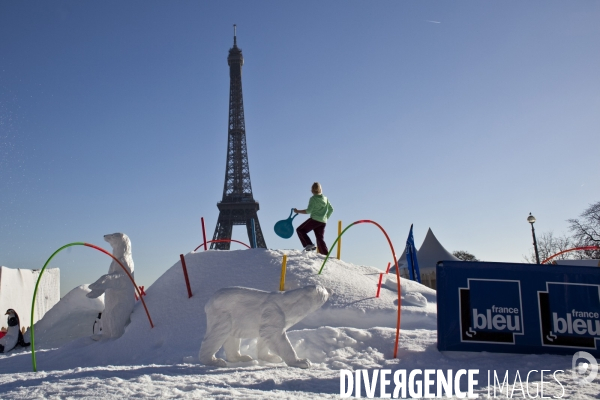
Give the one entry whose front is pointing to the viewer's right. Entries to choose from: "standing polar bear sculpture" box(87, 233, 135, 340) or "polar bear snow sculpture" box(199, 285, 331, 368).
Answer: the polar bear snow sculpture

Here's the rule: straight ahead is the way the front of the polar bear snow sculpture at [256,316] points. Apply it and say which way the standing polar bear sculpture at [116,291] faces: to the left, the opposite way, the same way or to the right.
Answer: the opposite way

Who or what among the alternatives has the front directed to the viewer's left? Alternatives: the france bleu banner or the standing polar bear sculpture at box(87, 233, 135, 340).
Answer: the standing polar bear sculpture

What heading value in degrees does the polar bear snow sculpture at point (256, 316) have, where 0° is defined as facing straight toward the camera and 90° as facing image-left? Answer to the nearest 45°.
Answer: approximately 270°

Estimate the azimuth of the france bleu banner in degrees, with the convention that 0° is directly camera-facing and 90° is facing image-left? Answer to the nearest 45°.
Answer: approximately 0°

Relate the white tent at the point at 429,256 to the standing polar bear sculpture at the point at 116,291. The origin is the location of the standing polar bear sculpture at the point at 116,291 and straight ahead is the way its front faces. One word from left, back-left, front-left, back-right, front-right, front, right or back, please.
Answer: back-right

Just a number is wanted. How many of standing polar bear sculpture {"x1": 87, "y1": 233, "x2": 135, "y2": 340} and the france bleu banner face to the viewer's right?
0

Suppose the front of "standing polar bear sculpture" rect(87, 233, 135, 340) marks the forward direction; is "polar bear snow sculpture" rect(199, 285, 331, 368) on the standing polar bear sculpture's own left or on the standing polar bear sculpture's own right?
on the standing polar bear sculpture's own left

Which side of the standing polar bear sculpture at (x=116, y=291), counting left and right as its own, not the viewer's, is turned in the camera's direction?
left

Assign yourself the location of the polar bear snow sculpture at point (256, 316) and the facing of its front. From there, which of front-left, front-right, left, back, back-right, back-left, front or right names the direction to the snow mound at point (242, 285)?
left

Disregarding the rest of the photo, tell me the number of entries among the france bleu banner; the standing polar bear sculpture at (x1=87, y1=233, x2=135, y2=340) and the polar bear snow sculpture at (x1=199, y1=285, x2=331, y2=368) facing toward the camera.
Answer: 1

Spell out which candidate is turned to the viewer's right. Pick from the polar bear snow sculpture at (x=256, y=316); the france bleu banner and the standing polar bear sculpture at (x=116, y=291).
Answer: the polar bear snow sculpture
